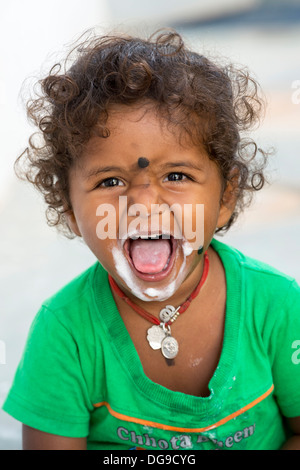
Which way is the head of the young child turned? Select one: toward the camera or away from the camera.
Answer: toward the camera

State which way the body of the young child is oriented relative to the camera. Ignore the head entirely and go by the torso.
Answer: toward the camera
